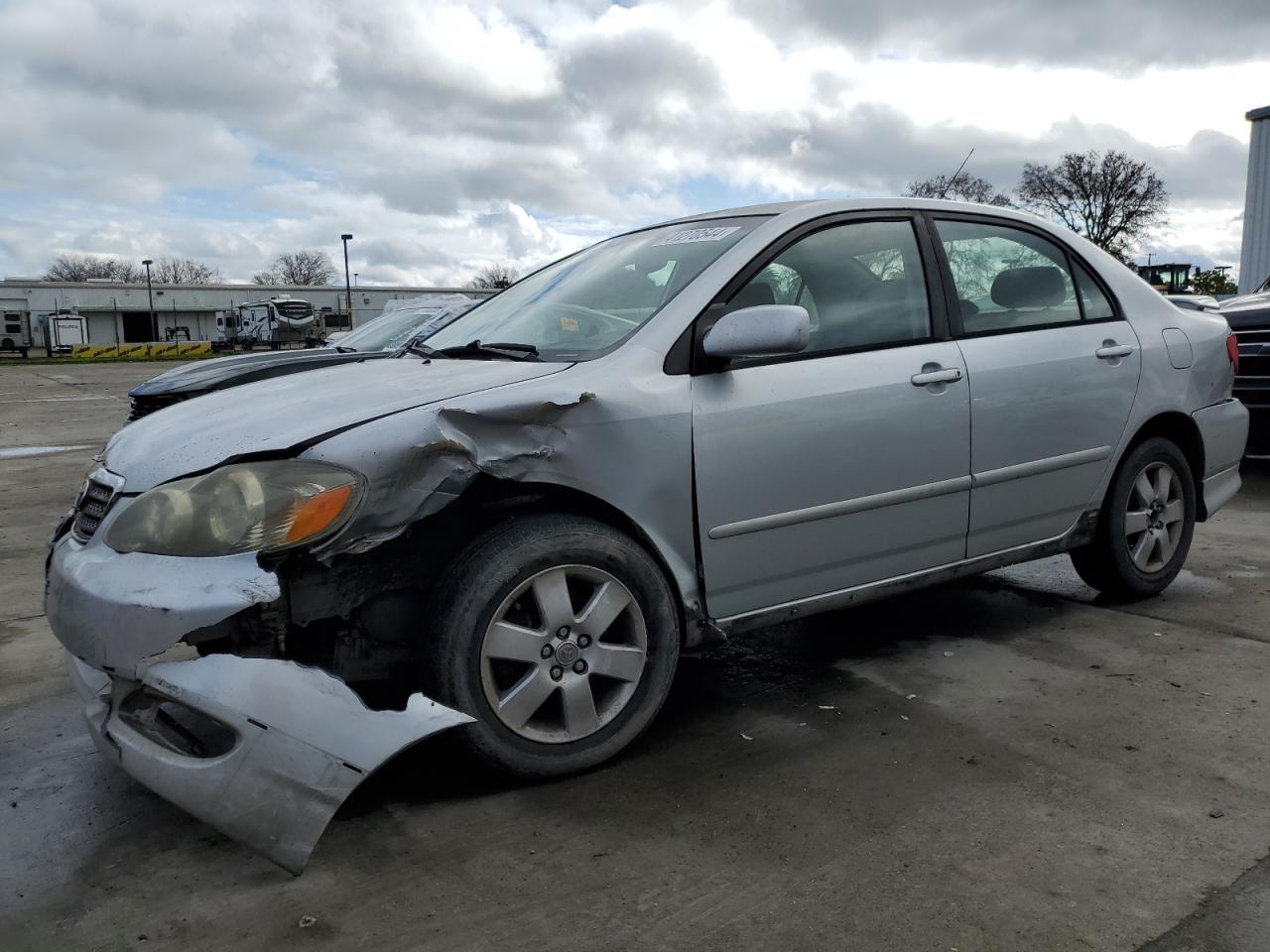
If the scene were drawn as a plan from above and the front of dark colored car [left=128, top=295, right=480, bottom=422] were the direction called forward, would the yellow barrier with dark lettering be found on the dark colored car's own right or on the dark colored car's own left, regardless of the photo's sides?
on the dark colored car's own right

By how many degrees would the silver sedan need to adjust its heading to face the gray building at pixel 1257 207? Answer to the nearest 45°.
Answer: approximately 180°

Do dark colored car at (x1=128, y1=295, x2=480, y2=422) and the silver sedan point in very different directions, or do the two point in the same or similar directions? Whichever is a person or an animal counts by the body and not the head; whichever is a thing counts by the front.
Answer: same or similar directions

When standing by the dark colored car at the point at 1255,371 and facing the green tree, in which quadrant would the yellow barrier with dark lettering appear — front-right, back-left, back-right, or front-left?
front-left

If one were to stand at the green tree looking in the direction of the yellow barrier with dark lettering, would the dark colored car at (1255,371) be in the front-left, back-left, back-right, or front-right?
front-left

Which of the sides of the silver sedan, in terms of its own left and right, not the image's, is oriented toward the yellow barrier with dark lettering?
right

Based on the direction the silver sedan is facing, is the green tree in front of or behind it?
behind

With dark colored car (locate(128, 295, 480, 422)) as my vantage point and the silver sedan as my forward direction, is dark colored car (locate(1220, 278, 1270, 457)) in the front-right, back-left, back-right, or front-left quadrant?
front-left

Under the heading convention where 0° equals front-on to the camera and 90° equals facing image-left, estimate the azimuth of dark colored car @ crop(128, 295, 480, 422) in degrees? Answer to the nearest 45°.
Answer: approximately 45°

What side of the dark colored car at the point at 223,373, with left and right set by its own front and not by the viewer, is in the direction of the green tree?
back

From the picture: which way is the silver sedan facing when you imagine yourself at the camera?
facing the viewer and to the left of the viewer

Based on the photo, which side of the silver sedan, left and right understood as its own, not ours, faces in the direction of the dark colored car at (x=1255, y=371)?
back

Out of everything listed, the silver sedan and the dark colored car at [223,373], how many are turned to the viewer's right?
0
